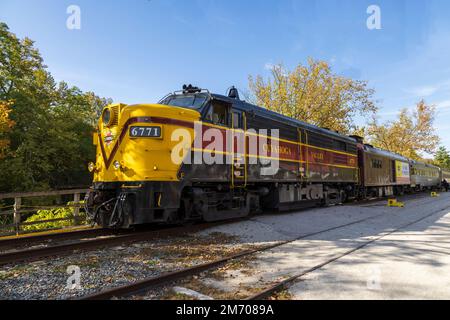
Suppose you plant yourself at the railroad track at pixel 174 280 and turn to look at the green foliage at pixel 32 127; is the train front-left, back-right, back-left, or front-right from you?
front-right

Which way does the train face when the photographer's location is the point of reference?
facing the viewer and to the left of the viewer

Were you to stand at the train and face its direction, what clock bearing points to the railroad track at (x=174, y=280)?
The railroad track is roughly at 10 o'clock from the train.

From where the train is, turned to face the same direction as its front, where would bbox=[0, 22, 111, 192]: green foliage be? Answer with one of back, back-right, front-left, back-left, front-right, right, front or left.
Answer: right
